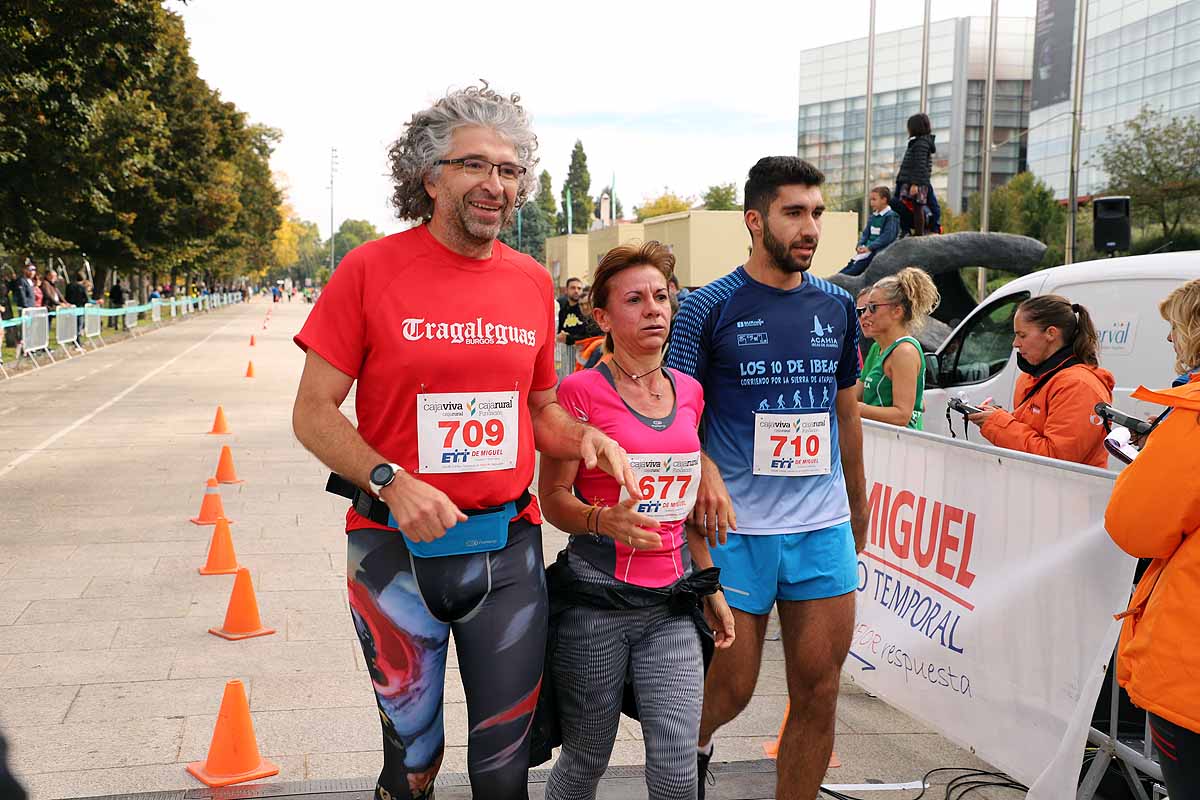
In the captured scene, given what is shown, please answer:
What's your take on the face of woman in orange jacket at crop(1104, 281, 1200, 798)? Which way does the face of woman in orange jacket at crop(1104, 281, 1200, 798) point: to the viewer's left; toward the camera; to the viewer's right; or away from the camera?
to the viewer's left

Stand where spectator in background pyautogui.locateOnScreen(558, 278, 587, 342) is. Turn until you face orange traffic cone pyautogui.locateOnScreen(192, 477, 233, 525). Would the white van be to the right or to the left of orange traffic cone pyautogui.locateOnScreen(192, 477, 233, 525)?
left

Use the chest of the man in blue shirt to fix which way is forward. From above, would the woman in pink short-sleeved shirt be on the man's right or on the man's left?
on the man's right

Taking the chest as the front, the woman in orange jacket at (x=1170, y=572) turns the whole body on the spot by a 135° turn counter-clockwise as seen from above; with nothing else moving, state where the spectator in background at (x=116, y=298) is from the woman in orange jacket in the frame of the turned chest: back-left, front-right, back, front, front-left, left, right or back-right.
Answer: back

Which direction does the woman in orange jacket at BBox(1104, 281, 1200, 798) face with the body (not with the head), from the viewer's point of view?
to the viewer's left

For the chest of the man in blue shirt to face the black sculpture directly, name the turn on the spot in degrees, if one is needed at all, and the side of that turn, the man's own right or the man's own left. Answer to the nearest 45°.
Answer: approximately 135° to the man's own left

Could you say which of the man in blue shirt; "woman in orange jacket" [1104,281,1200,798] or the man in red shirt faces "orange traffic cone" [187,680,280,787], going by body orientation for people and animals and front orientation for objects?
the woman in orange jacket

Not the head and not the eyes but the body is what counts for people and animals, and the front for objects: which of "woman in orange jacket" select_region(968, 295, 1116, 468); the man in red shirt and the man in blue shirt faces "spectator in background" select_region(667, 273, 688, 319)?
the woman in orange jacket

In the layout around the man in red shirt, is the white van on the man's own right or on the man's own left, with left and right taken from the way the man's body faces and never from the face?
on the man's own left

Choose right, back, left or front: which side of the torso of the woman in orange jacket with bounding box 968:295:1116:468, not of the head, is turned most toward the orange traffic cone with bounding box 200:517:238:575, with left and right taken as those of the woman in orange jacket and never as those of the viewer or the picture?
front

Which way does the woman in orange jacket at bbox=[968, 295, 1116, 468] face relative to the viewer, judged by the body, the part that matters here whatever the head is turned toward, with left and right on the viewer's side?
facing to the left of the viewer

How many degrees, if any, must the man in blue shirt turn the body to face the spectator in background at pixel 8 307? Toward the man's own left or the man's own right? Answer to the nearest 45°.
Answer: approximately 180°
